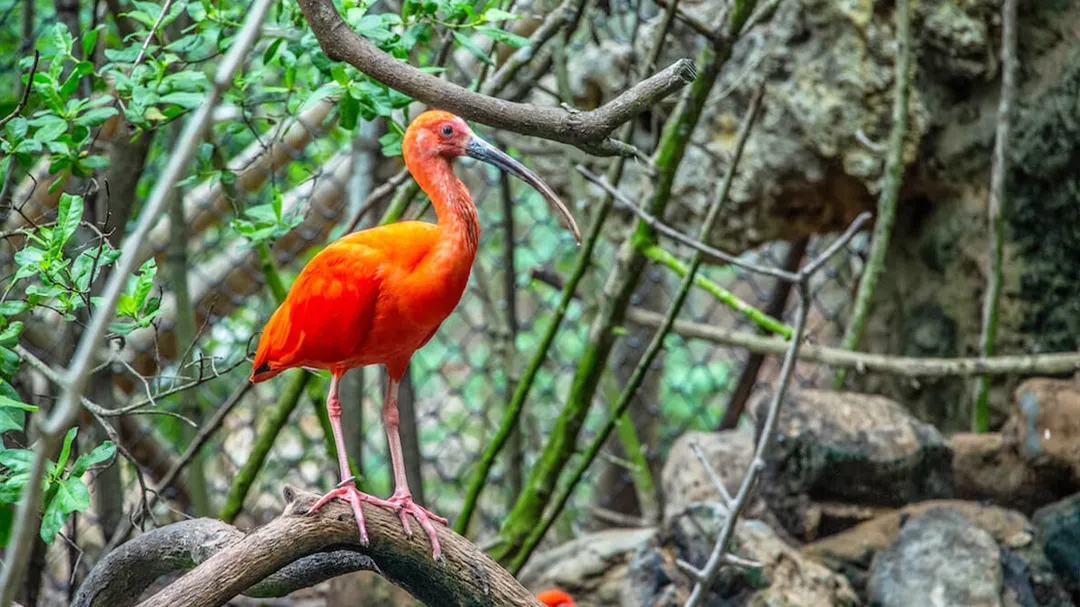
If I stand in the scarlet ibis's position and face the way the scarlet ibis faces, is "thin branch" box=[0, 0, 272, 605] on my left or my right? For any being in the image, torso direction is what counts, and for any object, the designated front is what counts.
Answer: on my right

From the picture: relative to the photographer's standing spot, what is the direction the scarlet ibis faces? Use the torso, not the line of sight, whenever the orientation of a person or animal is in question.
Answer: facing to the right of the viewer

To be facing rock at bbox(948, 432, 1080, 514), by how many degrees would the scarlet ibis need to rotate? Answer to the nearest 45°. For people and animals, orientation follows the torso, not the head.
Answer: approximately 45° to its left

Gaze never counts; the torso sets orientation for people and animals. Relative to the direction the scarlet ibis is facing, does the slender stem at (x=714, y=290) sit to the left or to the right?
on its left

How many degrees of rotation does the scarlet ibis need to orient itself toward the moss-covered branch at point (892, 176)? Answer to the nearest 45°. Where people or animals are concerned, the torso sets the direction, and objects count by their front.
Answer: approximately 45° to its left

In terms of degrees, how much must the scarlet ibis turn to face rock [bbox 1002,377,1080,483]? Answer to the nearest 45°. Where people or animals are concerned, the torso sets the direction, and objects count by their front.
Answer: approximately 45° to its left
